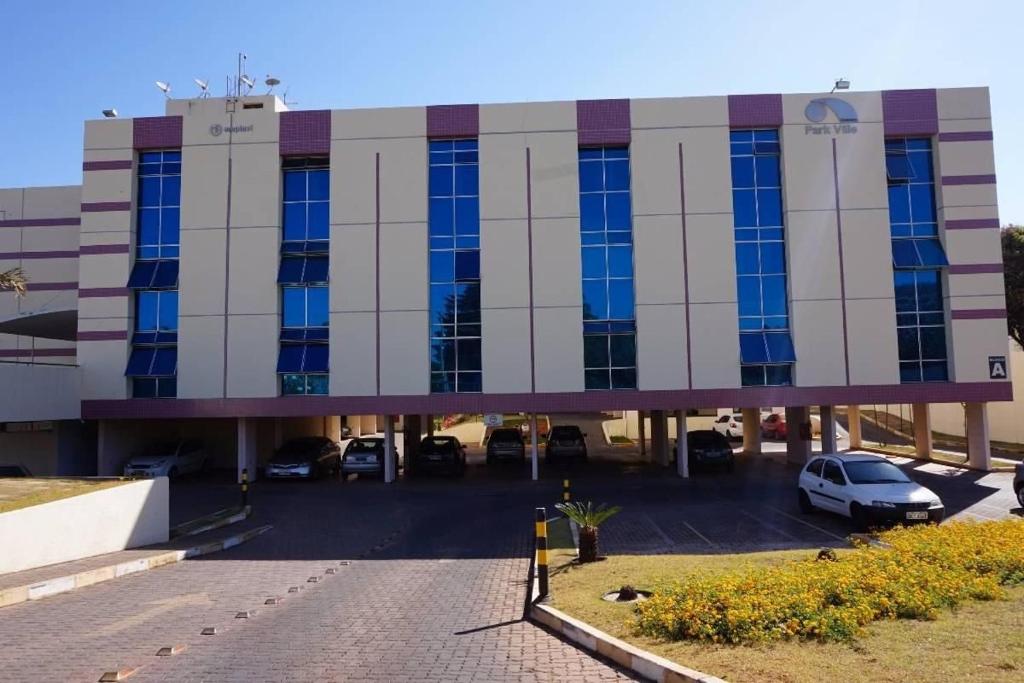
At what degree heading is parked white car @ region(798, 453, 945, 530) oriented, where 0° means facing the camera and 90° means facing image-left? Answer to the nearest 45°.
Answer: approximately 315°

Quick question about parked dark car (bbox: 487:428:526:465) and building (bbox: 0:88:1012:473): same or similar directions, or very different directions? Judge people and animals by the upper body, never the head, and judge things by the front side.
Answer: same or similar directions

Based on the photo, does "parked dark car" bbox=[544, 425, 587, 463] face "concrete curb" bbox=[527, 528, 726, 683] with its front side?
yes

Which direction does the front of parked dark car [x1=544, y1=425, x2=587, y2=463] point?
toward the camera

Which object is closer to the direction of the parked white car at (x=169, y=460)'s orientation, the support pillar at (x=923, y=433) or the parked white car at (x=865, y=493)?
the parked white car

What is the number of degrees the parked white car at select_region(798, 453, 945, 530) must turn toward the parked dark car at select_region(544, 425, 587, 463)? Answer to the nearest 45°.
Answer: approximately 180°

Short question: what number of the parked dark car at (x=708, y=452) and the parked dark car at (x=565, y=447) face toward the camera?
2

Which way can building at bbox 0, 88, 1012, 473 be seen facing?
toward the camera

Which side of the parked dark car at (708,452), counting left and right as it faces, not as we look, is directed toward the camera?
front

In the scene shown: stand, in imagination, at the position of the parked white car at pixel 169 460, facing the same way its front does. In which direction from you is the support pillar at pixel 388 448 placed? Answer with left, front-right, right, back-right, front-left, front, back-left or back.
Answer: left
